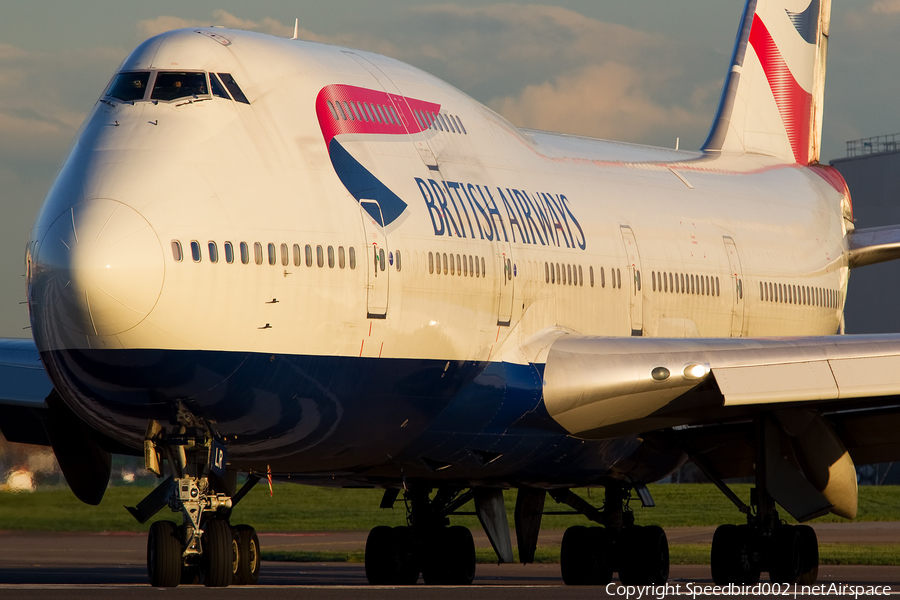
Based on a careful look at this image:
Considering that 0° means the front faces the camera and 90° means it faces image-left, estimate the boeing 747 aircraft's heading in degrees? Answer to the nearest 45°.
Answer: approximately 45°
